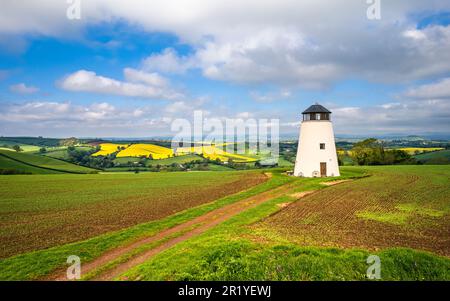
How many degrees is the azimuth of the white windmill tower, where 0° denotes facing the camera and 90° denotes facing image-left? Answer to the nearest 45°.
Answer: approximately 0°
